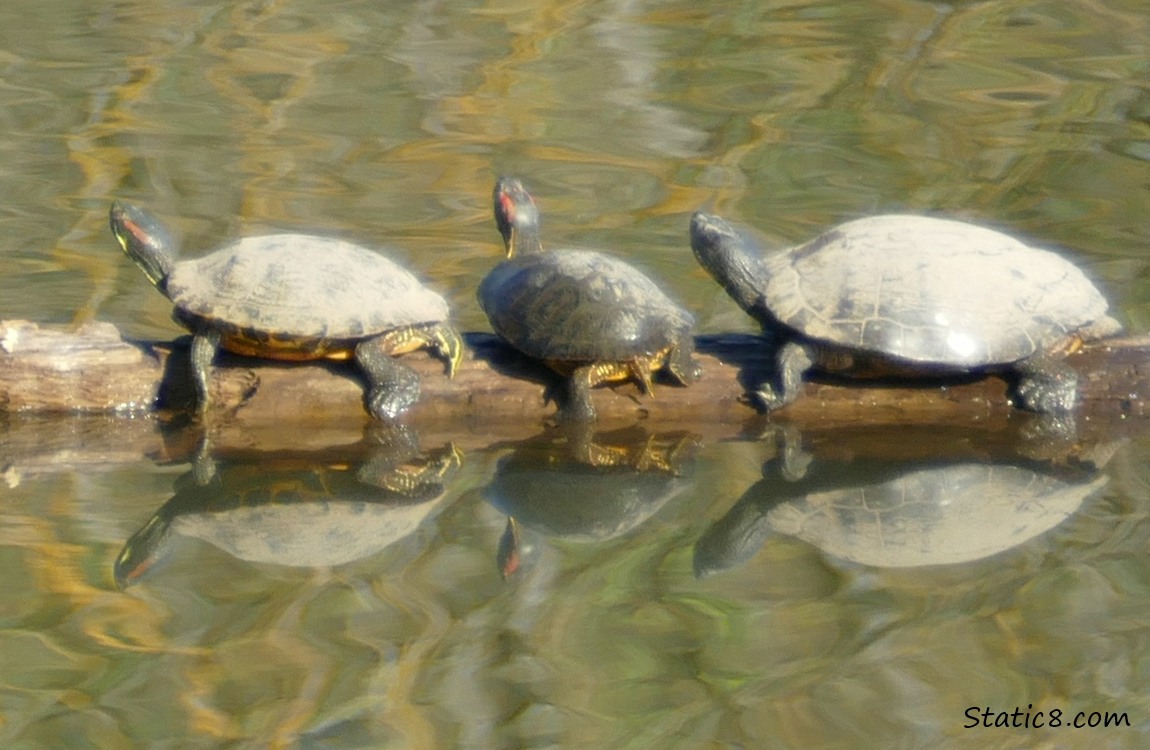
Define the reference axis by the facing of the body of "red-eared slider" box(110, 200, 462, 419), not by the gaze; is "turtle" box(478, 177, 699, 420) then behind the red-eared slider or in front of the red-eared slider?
behind

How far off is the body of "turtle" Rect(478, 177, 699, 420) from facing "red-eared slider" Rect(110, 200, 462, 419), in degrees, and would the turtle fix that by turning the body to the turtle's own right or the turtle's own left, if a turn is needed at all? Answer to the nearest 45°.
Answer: approximately 45° to the turtle's own left

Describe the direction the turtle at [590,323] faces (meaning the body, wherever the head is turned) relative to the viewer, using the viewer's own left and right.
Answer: facing away from the viewer and to the left of the viewer

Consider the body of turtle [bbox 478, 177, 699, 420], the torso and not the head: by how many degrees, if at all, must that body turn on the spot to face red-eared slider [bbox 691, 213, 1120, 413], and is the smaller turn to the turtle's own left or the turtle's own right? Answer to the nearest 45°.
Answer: approximately 135° to the turtle's own right

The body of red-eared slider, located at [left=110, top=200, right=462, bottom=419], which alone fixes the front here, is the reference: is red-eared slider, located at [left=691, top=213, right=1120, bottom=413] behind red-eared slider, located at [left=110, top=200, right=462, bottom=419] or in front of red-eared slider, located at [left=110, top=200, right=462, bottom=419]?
behind

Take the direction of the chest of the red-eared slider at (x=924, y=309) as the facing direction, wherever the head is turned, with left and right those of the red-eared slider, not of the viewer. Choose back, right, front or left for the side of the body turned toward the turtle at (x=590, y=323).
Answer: front

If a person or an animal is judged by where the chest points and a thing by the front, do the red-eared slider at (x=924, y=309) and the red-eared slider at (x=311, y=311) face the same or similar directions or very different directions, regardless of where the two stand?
same or similar directions

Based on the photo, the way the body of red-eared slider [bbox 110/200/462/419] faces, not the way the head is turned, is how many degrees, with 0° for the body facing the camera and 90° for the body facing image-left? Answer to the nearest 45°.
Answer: approximately 90°

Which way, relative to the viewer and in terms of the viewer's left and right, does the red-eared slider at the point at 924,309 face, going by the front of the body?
facing to the left of the viewer
